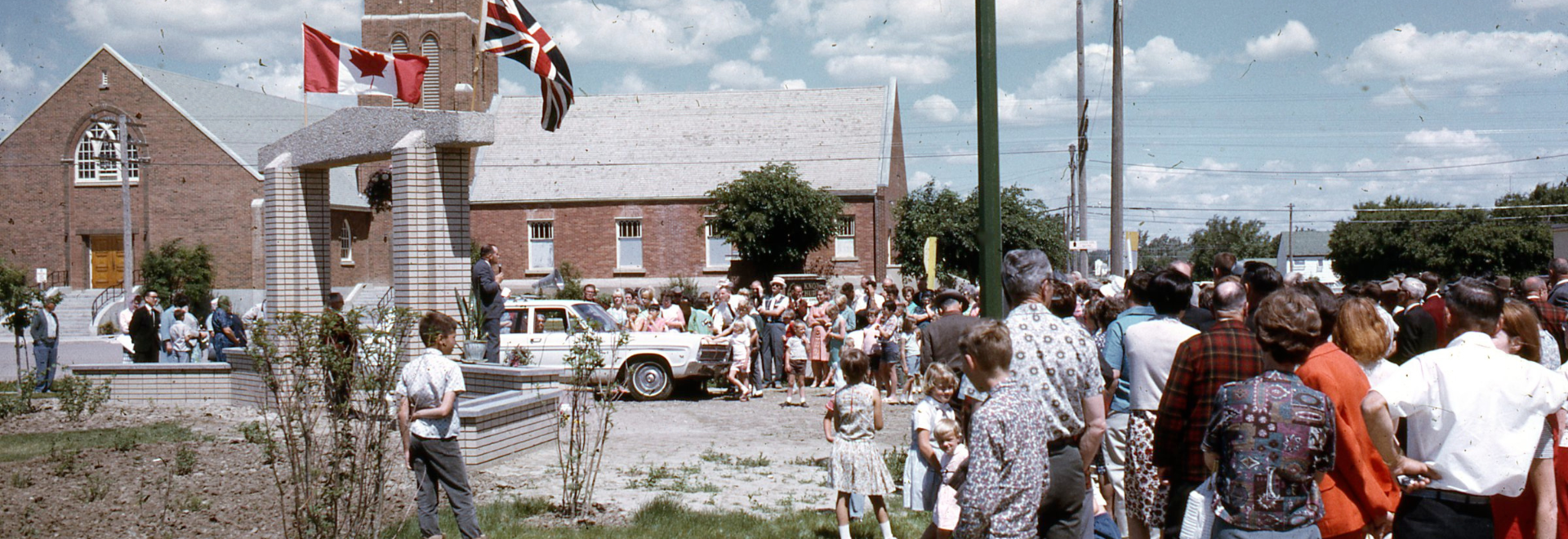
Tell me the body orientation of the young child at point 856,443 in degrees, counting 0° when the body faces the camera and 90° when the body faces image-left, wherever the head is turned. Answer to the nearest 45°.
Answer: approximately 180°

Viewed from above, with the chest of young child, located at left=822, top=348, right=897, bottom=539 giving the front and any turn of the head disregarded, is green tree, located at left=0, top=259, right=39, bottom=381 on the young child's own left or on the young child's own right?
on the young child's own left

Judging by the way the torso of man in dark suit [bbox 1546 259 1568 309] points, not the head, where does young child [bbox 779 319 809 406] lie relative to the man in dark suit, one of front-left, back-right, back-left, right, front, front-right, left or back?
front-left

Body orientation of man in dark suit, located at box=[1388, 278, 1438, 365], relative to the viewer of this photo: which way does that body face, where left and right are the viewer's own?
facing away from the viewer and to the left of the viewer

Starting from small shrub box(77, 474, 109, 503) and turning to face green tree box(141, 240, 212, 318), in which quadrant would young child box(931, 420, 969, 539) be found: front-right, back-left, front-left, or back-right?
back-right

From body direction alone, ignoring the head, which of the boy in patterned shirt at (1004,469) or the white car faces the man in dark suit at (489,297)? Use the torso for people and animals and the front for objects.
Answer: the boy in patterned shirt

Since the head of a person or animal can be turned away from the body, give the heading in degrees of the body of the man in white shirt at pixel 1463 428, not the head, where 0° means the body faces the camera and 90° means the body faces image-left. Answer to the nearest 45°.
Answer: approximately 180°

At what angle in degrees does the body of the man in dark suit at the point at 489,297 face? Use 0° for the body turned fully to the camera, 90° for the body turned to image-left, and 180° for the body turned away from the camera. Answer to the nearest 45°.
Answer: approximately 270°

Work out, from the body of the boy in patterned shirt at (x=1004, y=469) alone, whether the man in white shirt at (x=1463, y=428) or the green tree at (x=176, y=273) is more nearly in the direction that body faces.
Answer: the green tree

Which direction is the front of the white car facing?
to the viewer's right
